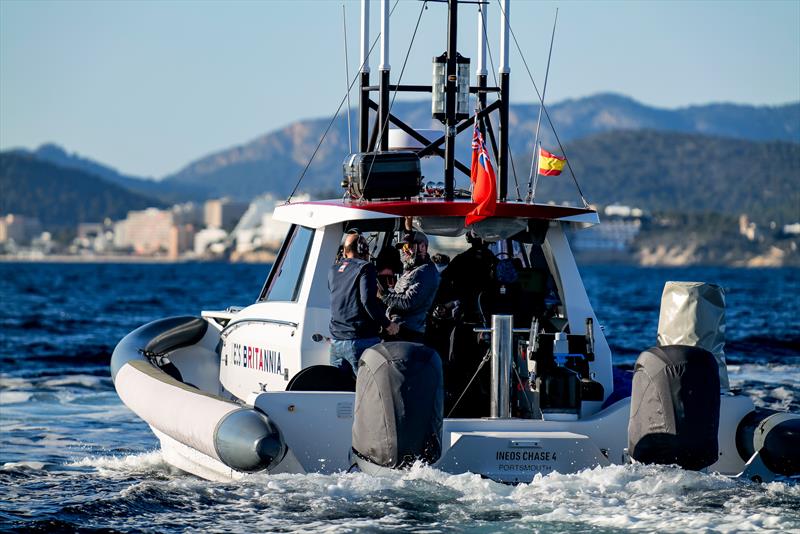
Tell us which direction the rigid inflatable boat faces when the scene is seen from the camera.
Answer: facing away from the viewer and to the left of the viewer

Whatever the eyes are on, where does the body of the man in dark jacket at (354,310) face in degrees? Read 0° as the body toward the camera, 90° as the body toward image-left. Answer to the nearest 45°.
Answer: approximately 225°

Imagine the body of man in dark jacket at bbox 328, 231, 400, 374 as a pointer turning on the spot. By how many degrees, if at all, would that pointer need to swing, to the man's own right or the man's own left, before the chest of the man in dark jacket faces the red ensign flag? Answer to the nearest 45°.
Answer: approximately 45° to the man's own right

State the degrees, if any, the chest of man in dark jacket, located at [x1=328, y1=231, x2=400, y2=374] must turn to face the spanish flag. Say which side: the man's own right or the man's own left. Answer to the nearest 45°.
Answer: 0° — they already face it
